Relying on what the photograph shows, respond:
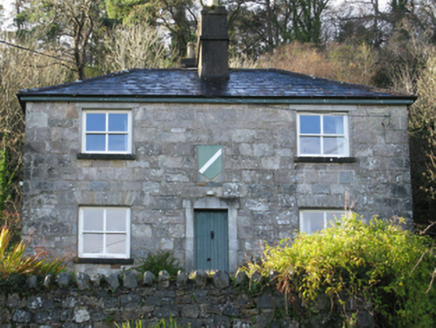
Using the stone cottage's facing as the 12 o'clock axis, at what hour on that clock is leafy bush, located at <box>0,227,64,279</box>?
The leafy bush is roughly at 1 o'clock from the stone cottage.

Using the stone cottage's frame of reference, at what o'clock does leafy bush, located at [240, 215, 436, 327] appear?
The leafy bush is roughly at 11 o'clock from the stone cottage.

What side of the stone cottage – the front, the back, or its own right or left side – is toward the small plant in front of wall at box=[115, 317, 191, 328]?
front

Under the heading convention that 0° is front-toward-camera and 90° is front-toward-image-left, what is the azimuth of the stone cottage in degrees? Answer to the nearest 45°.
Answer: approximately 0°
